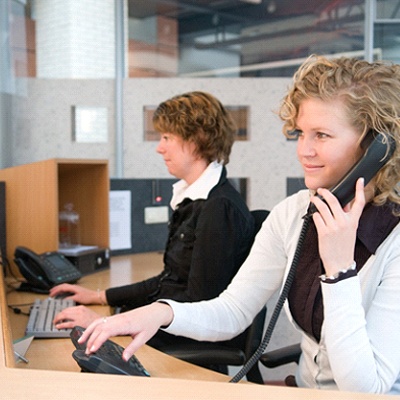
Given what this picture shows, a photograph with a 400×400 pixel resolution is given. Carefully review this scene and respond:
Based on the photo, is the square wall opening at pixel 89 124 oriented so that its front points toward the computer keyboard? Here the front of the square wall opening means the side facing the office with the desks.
yes

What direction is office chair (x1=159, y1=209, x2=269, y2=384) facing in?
to the viewer's left

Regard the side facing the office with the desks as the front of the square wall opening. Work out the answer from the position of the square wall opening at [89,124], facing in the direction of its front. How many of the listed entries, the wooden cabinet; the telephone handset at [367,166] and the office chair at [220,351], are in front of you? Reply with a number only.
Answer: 3

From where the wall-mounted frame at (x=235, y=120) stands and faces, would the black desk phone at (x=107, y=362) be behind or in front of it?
in front

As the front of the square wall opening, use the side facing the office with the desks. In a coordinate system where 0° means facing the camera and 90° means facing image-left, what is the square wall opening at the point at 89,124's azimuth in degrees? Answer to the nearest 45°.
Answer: approximately 0°

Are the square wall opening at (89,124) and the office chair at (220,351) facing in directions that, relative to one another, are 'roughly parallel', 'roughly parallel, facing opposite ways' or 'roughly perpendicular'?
roughly perpendicular

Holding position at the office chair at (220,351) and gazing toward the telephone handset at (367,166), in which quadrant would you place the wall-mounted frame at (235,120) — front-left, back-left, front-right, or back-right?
back-left

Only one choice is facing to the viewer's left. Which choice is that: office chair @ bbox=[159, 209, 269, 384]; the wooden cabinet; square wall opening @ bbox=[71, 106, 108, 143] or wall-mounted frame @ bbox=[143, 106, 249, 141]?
the office chair

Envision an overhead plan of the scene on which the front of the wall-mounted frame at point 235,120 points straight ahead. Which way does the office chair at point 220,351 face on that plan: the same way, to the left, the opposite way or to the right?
to the right

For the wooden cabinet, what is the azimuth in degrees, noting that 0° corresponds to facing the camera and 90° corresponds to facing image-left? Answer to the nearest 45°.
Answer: approximately 315°

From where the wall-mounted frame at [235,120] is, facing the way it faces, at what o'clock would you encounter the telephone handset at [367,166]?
The telephone handset is roughly at 12 o'clock from the wall-mounted frame.

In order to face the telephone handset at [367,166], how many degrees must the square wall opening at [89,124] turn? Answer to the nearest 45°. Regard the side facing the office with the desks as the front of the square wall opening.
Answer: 0° — it already faces it

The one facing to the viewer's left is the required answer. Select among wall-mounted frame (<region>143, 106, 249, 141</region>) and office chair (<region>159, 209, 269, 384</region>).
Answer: the office chair

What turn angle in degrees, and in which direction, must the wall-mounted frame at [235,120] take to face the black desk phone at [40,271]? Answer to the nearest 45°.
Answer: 0° — it already faces it
